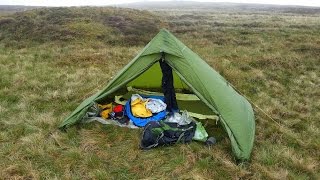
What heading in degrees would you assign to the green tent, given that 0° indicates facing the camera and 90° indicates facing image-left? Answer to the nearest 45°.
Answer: approximately 0°
